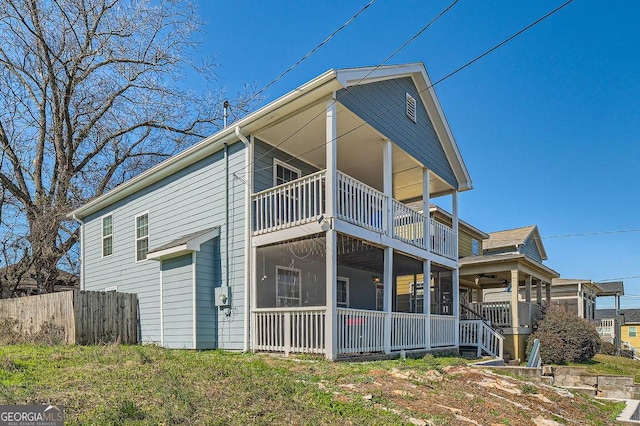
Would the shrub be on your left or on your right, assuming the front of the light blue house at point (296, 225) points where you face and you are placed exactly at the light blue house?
on your left

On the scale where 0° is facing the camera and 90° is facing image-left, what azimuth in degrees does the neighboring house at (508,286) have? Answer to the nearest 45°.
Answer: approximately 315°

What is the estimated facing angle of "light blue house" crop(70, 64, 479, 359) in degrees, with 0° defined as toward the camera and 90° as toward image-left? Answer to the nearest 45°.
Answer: approximately 315°
